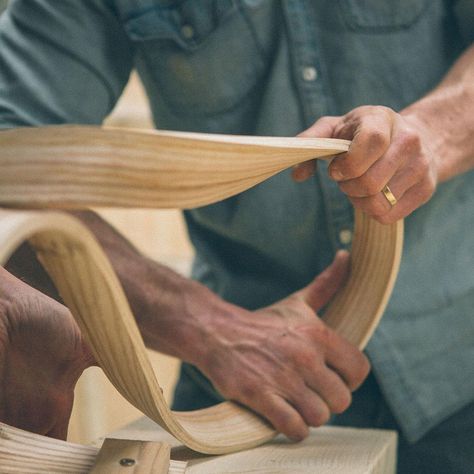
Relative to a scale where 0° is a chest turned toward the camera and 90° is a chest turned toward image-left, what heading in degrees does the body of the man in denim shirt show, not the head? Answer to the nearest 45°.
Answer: approximately 0°
